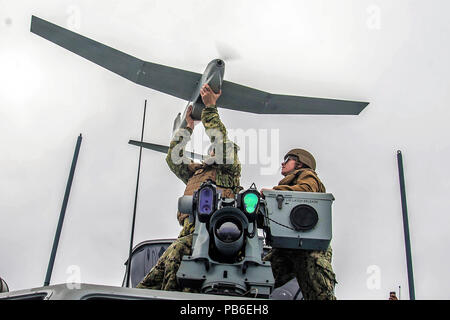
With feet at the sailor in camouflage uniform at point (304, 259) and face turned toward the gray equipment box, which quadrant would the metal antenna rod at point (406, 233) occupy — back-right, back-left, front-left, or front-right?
back-left

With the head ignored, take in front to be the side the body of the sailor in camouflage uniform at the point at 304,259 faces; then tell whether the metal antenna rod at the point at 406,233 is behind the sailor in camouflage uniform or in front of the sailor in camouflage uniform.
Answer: behind

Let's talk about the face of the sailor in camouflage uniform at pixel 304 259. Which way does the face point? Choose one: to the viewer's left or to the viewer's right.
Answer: to the viewer's left

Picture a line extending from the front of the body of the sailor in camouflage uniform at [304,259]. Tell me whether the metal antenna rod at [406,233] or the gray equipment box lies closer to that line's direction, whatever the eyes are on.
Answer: the gray equipment box

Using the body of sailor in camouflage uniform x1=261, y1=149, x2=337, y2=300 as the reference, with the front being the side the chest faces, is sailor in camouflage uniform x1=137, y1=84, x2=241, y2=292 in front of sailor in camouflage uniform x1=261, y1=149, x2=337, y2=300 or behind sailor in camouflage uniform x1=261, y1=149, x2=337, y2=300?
in front

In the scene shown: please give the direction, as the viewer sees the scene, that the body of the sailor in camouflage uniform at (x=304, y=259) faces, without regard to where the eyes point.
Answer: to the viewer's left

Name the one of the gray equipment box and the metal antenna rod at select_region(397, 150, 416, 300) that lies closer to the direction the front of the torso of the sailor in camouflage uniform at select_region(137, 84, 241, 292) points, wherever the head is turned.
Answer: the gray equipment box
